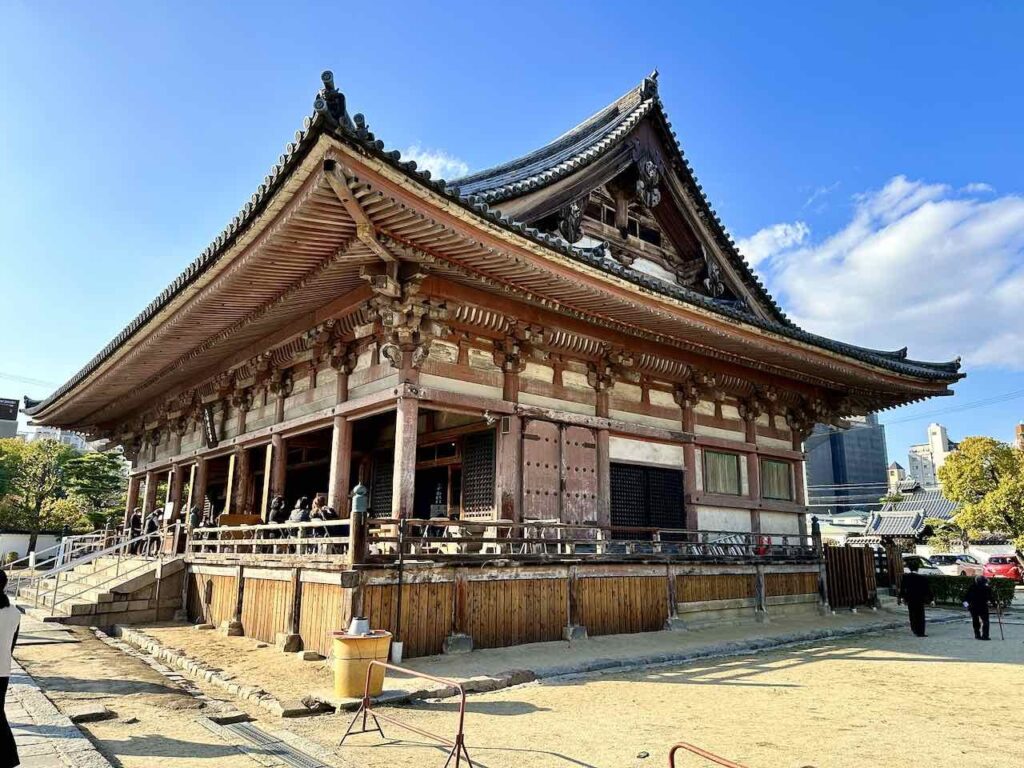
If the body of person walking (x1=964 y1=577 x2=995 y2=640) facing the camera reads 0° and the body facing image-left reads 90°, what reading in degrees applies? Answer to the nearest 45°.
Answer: approximately 180°

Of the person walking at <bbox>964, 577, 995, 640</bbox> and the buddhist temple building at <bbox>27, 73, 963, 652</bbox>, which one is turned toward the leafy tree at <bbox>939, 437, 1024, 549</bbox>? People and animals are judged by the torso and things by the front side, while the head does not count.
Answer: the person walking

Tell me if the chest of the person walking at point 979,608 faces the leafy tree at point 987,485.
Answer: yes

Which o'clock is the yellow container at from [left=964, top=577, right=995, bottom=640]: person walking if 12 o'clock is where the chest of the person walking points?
The yellow container is roughly at 7 o'clock from the person walking.

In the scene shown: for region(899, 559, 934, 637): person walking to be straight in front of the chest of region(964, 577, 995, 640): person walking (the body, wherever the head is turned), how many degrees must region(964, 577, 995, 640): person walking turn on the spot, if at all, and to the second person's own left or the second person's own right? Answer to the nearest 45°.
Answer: approximately 90° to the second person's own left

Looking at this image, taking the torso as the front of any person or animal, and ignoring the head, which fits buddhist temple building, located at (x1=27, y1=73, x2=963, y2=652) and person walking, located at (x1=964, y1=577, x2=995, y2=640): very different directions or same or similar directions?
very different directions

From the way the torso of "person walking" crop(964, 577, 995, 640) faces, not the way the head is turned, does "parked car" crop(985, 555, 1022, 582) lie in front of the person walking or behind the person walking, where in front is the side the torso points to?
in front

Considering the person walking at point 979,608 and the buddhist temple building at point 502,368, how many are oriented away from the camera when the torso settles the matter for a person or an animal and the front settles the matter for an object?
1

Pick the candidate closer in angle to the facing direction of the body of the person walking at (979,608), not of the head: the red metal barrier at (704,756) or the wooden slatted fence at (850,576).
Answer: the wooden slatted fence

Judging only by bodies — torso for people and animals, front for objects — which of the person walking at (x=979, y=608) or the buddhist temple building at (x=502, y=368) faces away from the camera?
the person walking

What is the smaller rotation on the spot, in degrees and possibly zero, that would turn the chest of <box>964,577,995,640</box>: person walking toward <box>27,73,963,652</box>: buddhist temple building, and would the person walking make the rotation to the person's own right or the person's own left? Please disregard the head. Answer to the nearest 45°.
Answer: approximately 135° to the person's own left

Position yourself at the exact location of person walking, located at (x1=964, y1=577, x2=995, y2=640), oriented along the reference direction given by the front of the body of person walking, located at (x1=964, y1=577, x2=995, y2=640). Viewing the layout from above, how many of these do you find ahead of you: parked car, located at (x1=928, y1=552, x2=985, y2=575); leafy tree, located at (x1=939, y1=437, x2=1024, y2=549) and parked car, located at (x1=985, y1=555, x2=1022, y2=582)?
3

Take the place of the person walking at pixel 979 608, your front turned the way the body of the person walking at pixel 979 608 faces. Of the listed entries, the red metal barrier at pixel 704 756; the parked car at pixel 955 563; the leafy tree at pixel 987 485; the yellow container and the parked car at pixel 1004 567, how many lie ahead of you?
3

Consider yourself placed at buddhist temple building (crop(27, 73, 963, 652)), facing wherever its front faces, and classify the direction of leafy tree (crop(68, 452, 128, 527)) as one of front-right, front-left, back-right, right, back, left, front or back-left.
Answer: right

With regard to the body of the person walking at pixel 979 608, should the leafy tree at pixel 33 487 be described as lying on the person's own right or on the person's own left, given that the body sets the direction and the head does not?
on the person's own left
